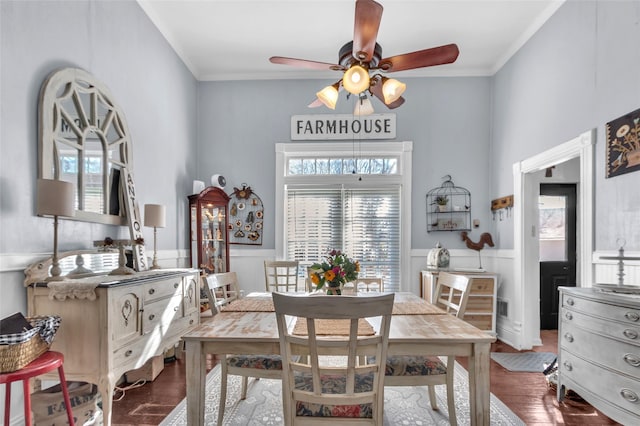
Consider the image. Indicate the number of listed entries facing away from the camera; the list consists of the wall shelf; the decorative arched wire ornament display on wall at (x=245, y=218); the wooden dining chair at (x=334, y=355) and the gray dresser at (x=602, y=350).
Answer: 1

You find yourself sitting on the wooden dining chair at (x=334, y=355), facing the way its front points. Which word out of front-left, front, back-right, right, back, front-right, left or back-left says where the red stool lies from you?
left

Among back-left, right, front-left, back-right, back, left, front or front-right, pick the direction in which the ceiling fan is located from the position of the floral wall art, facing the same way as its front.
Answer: front

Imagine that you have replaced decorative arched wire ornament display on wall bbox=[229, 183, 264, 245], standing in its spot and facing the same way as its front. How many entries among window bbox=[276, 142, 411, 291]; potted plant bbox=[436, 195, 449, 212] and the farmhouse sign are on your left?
3

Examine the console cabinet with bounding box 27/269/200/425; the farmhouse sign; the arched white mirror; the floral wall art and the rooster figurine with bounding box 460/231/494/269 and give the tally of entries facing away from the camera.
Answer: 0

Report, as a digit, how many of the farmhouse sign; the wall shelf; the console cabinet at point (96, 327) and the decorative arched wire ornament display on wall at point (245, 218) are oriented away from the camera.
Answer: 0

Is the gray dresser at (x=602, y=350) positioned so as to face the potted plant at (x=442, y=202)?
no

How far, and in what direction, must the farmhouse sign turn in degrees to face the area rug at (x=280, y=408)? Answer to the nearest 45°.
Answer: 0° — it already faces it

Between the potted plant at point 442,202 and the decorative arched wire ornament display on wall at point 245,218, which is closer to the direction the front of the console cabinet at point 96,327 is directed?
the potted plant

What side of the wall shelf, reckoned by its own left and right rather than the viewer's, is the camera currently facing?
front

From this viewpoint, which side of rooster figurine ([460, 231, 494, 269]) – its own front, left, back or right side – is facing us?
left

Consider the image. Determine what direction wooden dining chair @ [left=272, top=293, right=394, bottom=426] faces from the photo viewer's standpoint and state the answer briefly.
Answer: facing away from the viewer

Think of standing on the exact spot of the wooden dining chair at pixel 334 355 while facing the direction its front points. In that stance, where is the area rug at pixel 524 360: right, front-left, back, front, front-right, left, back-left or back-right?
front-right

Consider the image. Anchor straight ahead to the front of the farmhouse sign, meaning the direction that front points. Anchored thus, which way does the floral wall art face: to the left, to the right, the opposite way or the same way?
to the right

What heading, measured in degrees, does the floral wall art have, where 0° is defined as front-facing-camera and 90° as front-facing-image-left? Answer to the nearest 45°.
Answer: approximately 45°

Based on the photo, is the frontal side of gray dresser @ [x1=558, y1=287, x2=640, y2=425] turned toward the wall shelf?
no

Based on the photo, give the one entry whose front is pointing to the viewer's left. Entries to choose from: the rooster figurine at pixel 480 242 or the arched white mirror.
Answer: the rooster figurine

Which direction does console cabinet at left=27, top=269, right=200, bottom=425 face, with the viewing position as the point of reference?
facing the viewer and to the right of the viewer

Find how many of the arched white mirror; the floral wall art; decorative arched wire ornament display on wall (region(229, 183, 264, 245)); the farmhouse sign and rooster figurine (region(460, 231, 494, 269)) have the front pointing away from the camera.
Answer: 0

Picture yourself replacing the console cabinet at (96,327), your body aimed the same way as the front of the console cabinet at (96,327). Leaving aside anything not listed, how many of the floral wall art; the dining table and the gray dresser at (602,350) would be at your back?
0

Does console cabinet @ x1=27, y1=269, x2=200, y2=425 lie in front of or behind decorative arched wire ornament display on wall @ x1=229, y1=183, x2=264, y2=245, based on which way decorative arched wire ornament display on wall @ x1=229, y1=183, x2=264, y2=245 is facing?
in front
